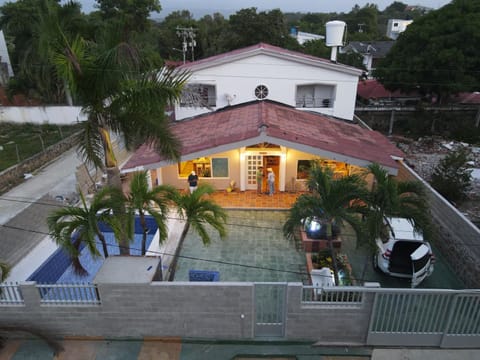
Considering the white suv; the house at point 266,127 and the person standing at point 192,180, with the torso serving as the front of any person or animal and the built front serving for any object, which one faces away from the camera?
the white suv

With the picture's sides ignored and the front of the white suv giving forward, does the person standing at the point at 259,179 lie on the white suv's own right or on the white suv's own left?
on the white suv's own left

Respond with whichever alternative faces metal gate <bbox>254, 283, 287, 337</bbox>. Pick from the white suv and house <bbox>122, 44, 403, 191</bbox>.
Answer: the house

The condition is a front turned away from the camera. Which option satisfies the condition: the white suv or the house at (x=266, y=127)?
the white suv

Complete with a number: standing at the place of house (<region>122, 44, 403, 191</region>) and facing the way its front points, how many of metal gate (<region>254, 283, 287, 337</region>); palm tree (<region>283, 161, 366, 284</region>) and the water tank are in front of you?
2

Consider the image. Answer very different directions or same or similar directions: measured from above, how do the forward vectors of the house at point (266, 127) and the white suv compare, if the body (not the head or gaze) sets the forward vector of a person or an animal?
very different directions

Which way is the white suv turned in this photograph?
away from the camera

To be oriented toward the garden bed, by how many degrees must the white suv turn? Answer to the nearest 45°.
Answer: approximately 90° to its left
